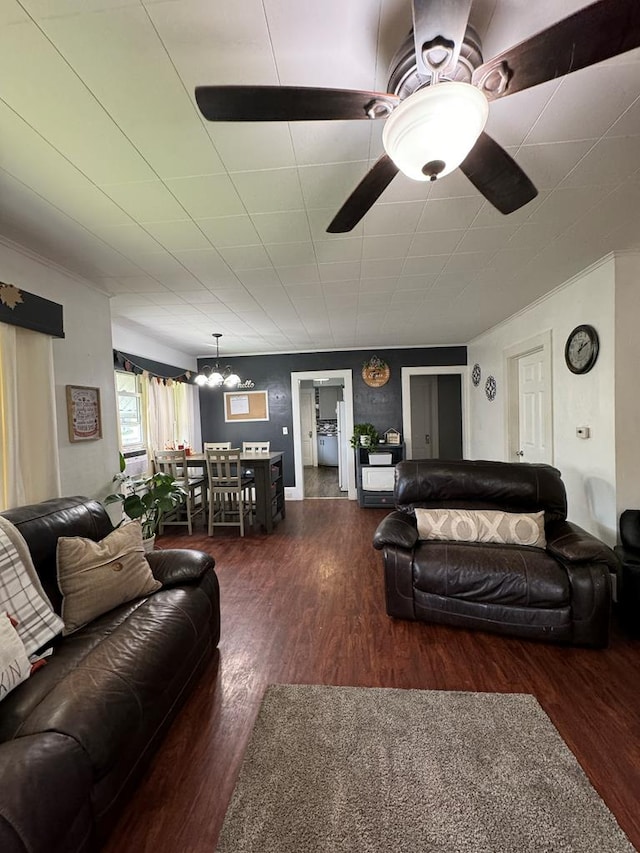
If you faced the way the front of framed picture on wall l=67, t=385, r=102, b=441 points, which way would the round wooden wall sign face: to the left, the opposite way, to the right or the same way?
to the right

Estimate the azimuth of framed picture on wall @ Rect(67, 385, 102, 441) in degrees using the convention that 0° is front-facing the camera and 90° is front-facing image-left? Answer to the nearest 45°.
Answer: approximately 315°

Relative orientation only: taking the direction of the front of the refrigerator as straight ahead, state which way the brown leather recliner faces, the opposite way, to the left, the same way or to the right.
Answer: to the left

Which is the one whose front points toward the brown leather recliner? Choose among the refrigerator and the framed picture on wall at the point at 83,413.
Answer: the framed picture on wall

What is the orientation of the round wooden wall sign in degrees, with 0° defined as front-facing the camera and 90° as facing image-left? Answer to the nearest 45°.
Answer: approximately 0°

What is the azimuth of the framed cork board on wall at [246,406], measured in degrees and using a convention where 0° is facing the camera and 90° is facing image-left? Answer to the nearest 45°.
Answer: approximately 0°

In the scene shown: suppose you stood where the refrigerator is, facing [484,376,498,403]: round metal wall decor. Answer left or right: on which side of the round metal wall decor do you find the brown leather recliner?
right

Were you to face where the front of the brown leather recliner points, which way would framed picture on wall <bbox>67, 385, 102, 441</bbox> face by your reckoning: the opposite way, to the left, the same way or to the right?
to the left

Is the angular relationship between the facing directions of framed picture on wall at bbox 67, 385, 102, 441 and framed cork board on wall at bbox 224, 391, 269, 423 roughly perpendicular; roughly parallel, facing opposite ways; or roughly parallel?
roughly perpendicular

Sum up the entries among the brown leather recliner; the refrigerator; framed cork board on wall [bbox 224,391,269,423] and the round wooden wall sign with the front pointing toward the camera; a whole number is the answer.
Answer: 3

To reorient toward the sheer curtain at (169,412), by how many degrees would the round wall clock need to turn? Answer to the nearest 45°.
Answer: approximately 45° to its right

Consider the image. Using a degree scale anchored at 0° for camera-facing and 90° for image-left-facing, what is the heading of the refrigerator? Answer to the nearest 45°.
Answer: approximately 90°
